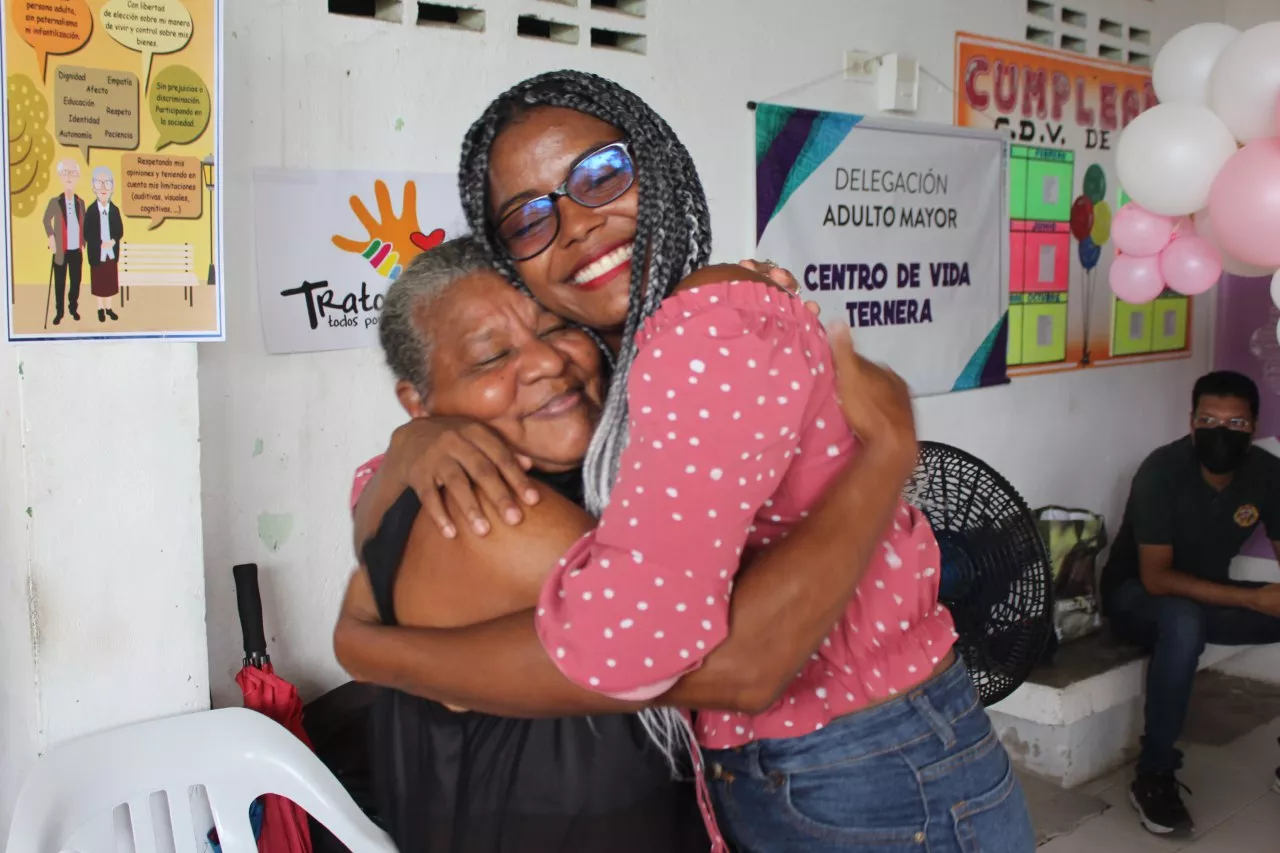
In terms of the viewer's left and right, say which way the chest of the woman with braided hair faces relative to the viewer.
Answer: facing to the left of the viewer

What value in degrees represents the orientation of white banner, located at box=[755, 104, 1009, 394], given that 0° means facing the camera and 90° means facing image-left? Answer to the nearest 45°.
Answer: approximately 45°

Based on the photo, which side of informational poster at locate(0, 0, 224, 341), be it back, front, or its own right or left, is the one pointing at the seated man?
left

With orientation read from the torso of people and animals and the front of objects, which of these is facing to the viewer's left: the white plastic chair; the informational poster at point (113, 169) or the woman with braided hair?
the woman with braided hair

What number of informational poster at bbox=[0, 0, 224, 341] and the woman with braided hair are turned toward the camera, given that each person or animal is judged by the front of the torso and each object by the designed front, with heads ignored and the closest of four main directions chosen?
1

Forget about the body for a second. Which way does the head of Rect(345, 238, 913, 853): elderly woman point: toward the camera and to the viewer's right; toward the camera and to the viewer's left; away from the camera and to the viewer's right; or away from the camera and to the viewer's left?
toward the camera and to the viewer's right

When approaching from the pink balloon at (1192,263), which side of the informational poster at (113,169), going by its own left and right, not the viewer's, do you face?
left

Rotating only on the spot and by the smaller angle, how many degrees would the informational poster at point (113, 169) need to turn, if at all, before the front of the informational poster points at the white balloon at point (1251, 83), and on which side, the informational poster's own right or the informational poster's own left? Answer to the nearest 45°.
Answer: approximately 90° to the informational poster's own left
